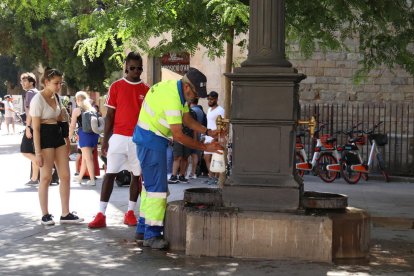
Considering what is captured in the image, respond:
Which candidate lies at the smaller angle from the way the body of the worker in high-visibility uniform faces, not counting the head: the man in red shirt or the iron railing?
the iron railing

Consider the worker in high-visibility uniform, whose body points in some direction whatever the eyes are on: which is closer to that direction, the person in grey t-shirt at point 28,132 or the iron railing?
the iron railing

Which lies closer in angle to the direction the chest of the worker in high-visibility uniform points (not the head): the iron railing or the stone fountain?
the stone fountain

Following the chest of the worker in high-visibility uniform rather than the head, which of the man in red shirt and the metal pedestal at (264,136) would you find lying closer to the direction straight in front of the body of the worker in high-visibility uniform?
the metal pedestal

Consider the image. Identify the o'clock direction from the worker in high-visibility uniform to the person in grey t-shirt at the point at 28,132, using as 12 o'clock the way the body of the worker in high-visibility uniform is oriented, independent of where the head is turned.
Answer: The person in grey t-shirt is roughly at 8 o'clock from the worker in high-visibility uniform.

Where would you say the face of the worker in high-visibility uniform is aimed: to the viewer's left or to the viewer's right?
to the viewer's right

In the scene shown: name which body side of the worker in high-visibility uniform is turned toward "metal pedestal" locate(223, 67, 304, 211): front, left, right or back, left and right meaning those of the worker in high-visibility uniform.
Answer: front

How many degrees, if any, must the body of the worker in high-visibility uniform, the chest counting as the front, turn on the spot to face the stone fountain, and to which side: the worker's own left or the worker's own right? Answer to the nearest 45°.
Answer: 0° — they already face it

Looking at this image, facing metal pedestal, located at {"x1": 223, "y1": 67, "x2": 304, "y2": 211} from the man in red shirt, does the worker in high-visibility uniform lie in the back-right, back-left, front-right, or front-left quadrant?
front-right

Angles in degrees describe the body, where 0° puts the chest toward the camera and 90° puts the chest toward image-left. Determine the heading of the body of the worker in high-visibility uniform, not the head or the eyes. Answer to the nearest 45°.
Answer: approximately 270°

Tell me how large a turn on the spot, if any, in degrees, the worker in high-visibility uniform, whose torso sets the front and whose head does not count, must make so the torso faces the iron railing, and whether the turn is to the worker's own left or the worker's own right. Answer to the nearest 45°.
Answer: approximately 45° to the worker's own left
